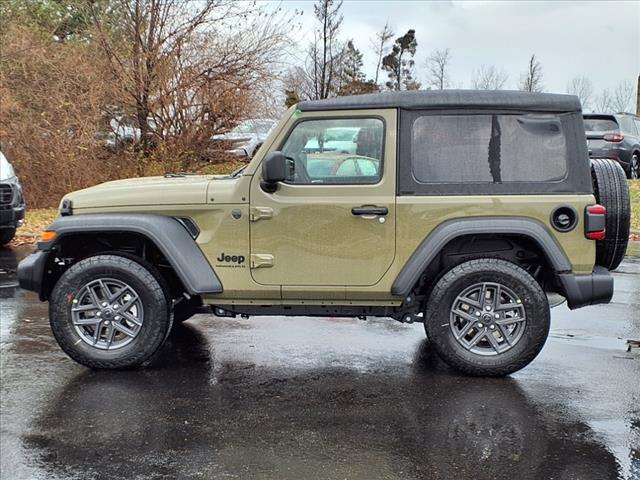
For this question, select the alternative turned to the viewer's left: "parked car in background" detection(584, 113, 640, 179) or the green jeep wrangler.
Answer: the green jeep wrangler

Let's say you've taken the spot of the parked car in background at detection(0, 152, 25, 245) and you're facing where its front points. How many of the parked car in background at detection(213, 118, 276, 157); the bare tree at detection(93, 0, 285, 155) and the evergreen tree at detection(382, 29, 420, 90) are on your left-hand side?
3

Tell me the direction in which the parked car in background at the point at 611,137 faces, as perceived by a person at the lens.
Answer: facing away from the viewer and to the right of the viewer

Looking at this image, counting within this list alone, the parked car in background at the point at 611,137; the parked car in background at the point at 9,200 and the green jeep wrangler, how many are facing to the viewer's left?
1

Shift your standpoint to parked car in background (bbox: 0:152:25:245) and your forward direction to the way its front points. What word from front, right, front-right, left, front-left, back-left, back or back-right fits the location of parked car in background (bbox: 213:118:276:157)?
left

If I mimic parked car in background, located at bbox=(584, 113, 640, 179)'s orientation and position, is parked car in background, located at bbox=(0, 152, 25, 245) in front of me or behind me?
behind

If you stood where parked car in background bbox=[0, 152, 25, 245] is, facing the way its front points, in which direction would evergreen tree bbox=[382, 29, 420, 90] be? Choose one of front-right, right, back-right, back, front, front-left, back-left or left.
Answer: left

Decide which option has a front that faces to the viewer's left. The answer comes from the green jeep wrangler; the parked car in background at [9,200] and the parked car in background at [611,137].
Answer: the green jeep wrangler

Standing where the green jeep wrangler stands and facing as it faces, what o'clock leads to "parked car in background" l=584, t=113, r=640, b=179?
The parked car in background is roughly at 4 o'clock from the green jeep wrangler.

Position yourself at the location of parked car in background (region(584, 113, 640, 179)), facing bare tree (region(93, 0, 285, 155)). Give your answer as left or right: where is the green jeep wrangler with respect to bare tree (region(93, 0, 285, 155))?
left

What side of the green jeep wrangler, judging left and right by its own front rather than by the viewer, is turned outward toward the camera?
left

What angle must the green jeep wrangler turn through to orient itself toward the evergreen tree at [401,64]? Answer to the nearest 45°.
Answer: approximately 90° to its right

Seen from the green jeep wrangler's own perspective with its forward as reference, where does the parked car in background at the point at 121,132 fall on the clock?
The parked car in background is roughly at 2 o'clock from the green jeep wrangler.
